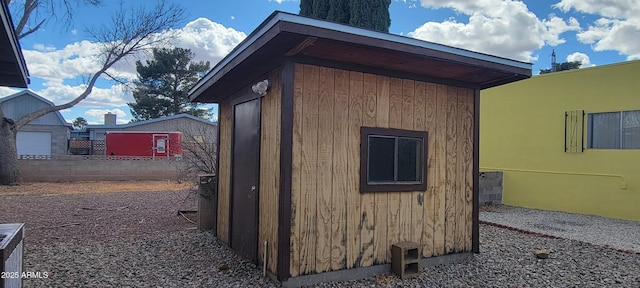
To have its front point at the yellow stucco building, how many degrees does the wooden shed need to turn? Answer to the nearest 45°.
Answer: approximately 180°

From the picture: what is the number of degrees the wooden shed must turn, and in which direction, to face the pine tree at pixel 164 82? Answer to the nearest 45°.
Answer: approximately 90° to its right

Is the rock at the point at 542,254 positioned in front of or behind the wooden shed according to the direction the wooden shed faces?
behind

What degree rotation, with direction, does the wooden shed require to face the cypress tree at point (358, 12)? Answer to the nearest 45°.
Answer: approximately 135° to its right

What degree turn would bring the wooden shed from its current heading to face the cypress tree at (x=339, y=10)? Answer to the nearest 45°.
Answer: approximately 135° to its right

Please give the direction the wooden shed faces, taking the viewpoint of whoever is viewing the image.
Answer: facing the viewer and to the left of the viewer

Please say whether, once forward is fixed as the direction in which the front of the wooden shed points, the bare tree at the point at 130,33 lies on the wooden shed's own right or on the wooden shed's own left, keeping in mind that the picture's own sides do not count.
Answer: on the wooden shed's own right

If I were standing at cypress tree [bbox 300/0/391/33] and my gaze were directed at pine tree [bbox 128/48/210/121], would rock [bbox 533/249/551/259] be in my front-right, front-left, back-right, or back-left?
back-left

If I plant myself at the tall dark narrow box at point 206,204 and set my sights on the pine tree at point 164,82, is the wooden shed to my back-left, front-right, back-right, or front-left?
back-right

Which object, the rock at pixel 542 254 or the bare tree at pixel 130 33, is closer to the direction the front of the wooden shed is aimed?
the bare tree
